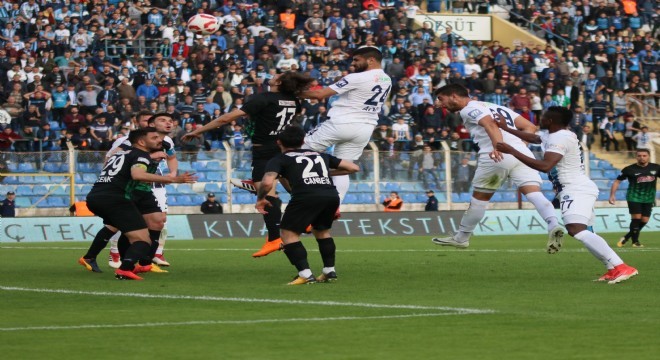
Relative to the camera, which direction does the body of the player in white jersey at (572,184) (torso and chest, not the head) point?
to the viewer's left

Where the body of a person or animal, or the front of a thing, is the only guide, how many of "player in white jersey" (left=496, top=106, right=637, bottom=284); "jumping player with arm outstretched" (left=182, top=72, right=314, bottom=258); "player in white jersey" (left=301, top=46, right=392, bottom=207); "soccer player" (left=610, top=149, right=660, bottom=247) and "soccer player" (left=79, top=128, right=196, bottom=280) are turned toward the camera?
1

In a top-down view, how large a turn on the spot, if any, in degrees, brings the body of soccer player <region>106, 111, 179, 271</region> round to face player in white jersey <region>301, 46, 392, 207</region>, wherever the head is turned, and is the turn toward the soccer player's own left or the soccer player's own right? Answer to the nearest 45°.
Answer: approximately 45° to the soccer player's own left

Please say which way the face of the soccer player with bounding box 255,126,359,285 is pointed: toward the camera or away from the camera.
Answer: away from the camera

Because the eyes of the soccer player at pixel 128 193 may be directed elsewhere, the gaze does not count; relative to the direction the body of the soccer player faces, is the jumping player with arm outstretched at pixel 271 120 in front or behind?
in front

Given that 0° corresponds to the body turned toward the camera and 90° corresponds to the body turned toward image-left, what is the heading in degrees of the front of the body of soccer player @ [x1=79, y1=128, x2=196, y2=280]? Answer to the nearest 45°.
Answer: approximately 225°

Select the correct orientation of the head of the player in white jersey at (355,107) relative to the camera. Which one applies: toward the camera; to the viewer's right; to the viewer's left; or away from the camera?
to the viewer's left

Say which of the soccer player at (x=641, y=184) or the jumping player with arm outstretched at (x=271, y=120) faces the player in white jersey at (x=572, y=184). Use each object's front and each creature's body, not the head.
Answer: the soccer player

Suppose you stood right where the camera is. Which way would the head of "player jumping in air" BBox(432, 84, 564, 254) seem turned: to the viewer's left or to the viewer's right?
to the viewer's left

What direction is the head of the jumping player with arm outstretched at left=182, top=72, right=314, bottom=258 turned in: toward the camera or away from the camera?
away from the camera

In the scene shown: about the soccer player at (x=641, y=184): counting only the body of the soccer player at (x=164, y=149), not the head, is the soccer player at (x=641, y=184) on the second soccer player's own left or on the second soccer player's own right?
on the second soccer player's own left

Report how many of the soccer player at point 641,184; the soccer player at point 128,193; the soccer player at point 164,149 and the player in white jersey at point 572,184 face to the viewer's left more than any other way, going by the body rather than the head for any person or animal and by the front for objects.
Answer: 1

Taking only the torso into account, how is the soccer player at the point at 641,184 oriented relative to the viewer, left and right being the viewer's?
facing the viewer
